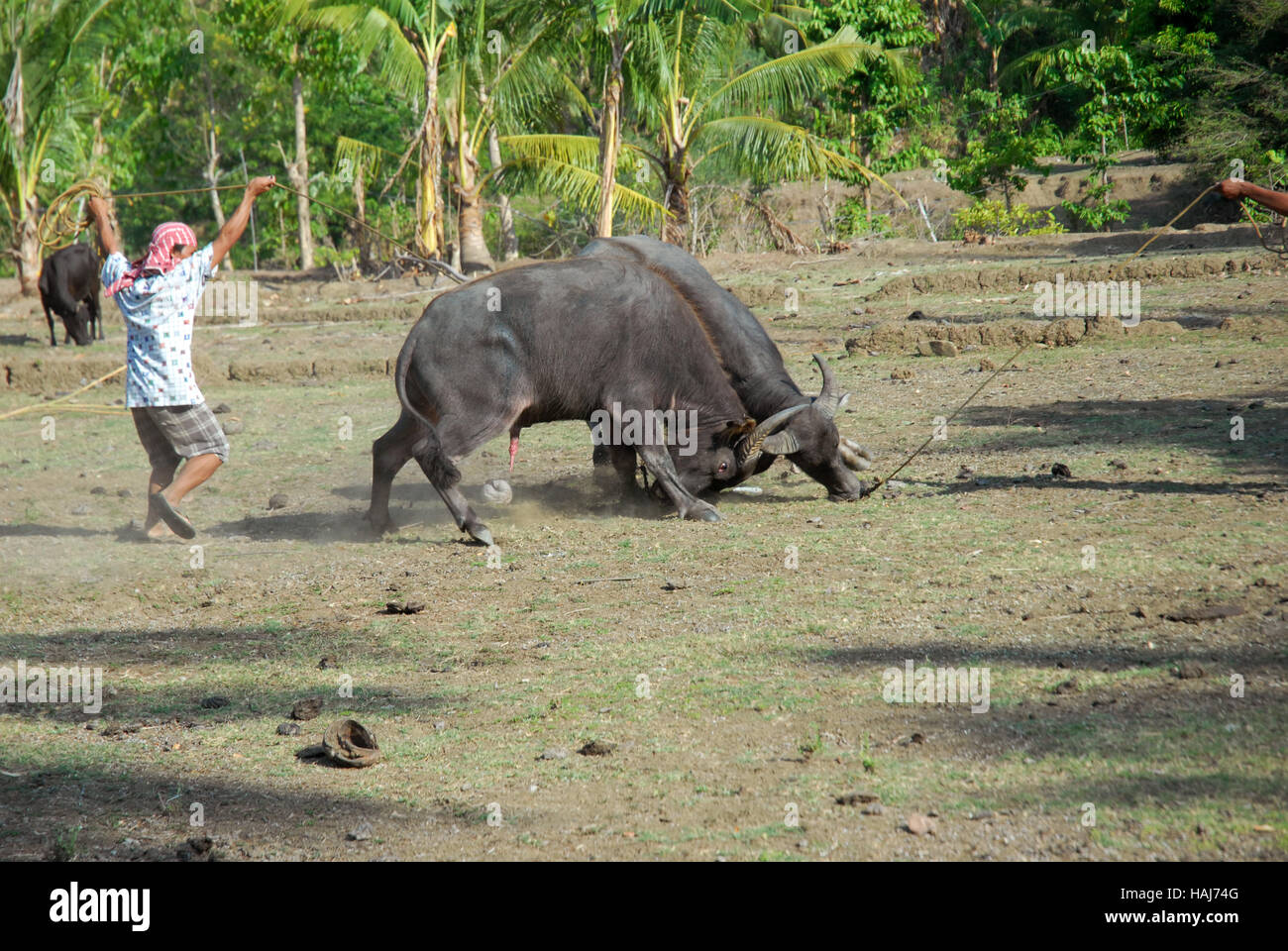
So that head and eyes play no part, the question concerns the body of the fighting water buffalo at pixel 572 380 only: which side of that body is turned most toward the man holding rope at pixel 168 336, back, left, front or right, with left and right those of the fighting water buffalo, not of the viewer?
back

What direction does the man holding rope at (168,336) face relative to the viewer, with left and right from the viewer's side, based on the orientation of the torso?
facing away from the viewer and to the right of the viewer

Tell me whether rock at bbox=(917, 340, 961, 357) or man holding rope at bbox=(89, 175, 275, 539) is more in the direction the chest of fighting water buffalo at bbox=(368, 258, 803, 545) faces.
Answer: the rock

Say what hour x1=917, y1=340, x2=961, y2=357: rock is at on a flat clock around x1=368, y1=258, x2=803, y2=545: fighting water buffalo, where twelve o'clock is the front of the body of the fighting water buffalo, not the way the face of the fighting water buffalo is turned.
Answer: The rock is roughly at 10 o'clock from the fighting water buffalo.

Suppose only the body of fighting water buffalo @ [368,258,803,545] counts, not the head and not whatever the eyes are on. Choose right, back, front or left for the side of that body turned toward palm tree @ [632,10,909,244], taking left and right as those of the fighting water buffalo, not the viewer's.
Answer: left

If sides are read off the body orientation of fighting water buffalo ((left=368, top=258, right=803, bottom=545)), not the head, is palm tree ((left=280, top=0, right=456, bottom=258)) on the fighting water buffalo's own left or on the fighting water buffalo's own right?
on the fighting water buffalo's own left

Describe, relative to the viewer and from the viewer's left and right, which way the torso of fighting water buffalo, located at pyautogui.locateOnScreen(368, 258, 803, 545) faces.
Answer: facing to the right of the viewer

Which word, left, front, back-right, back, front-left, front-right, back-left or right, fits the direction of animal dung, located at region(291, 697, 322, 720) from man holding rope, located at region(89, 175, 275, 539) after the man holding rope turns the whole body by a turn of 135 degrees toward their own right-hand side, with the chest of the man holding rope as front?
front

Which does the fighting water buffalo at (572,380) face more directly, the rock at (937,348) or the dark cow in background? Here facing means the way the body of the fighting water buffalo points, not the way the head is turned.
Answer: the rock

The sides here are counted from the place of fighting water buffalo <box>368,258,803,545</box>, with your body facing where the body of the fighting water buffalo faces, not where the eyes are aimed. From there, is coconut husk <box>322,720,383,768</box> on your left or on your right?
on your right

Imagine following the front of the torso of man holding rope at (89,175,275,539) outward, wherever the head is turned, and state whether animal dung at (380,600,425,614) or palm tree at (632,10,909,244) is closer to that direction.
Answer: the palm tree

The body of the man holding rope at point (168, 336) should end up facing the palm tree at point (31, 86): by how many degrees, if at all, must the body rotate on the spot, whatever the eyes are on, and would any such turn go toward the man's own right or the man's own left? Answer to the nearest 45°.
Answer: approximately 45° to the man's own left

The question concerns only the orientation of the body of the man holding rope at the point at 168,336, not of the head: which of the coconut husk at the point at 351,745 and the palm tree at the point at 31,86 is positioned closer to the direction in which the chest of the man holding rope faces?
the palm tree
